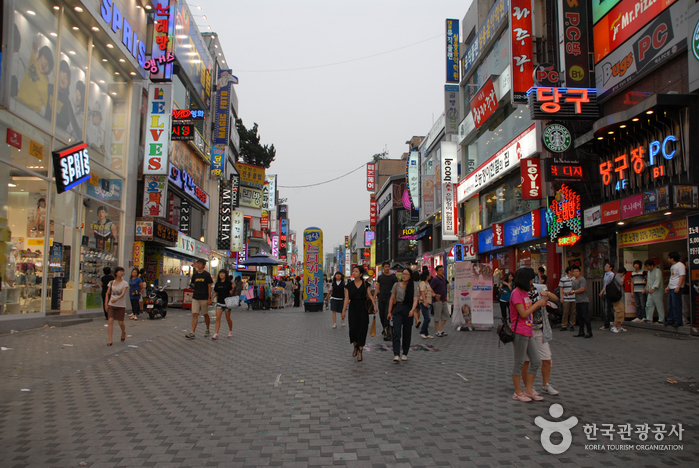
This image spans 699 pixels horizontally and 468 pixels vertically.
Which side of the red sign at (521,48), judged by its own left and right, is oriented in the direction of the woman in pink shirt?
front

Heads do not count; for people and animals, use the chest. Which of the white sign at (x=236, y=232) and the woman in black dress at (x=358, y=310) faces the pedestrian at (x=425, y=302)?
the white sign

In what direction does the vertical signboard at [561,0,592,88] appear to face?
toward the camera

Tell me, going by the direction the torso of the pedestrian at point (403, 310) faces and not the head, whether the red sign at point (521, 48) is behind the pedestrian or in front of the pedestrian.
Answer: behind

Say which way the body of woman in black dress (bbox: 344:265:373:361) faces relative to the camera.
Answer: toward the camera

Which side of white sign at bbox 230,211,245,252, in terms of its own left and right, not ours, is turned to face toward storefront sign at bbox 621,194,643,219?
front

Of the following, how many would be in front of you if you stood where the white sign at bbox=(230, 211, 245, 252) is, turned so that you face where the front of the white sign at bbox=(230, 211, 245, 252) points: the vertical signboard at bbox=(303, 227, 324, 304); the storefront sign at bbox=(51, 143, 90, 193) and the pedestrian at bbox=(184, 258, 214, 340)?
3

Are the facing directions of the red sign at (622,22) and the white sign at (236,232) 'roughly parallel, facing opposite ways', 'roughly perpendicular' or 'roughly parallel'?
roughly perpendicular

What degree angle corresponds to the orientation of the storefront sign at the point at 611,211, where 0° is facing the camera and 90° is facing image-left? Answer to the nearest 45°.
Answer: approximately 45°

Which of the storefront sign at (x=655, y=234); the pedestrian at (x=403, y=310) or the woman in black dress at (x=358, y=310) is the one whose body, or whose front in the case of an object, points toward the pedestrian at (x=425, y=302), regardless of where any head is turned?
the storefront sign

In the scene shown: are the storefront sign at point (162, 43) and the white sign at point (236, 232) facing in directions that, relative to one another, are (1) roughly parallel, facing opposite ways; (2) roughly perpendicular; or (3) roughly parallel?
roughly parallel

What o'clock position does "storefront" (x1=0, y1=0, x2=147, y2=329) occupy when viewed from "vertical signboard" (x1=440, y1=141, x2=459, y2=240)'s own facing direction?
The storefront is roughly at 1 o'clock from the vertical signboard.

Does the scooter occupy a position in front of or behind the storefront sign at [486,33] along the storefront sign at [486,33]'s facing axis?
in front

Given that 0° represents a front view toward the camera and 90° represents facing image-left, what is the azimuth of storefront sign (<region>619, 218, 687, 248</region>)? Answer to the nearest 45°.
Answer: approximately 45°

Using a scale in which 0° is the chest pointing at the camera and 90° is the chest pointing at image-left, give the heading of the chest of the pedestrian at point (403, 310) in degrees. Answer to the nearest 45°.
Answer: approximately 0°
